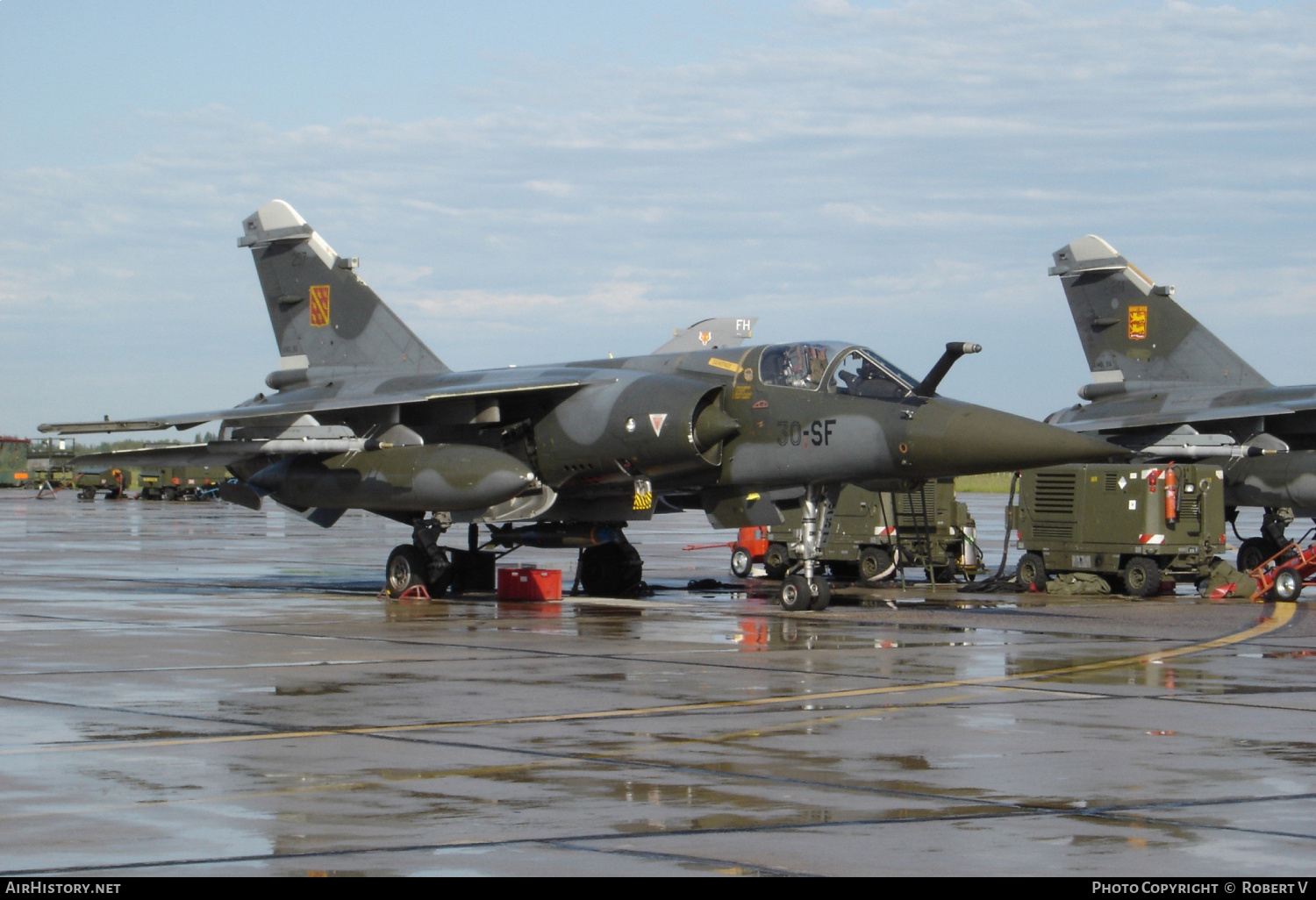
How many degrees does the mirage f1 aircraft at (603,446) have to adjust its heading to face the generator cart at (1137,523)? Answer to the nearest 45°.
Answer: approximately 45° to its left

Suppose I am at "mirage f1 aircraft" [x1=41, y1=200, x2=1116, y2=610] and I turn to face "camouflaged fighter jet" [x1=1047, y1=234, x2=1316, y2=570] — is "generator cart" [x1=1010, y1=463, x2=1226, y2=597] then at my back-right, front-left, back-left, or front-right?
front-right

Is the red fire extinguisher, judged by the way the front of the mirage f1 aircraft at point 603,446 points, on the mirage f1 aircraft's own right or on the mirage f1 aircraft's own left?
on the mirage f1 aircraft's own left

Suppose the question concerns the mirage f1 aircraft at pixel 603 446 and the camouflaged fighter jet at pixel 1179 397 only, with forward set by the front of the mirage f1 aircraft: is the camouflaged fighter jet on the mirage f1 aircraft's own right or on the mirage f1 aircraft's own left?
on the mirage f1 aircraft's own left

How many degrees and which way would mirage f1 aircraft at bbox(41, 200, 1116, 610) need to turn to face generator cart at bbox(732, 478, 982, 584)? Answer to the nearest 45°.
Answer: approximately 90° to its left

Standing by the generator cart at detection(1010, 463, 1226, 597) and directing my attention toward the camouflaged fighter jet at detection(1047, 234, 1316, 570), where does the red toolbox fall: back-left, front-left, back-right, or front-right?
back-left

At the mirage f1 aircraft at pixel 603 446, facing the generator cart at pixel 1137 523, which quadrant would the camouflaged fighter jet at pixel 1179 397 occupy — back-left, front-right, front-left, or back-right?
front-left
